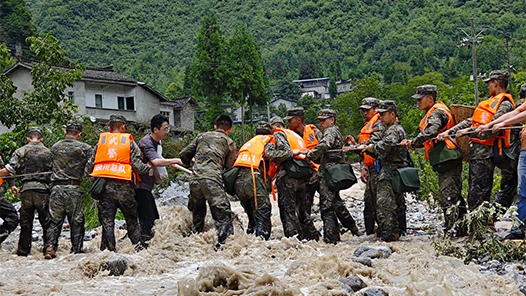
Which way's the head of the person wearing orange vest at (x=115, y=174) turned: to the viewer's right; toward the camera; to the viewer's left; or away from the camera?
away from the camera

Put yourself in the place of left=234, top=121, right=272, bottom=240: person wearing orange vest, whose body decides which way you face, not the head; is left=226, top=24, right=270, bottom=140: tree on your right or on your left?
on your left

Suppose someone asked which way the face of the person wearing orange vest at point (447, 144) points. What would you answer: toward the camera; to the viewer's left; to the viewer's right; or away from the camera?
to the viewer's left

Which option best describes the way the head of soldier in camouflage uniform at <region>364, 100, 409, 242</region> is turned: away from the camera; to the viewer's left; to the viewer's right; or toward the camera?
to the viewer's left

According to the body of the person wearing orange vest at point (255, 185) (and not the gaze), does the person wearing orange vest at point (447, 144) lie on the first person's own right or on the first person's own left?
on the first person's own right

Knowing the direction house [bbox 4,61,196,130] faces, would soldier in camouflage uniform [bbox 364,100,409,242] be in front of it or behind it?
in front

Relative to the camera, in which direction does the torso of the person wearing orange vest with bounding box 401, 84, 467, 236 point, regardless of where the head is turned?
to the viewer's left

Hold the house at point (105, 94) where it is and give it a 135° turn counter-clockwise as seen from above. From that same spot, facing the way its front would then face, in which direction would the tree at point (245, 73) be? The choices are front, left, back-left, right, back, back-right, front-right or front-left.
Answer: front-right

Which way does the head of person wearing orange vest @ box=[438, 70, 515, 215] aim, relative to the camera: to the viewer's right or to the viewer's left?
to the viewer's left

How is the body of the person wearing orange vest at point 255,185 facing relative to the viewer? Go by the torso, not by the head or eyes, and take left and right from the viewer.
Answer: facing away from the viewer and to the right of the viewer

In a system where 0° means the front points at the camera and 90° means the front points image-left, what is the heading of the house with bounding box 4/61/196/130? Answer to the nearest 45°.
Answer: approximately 0°

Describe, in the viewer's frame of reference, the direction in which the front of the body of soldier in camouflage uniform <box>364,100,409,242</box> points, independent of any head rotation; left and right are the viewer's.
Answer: facing to the left of the viewer
